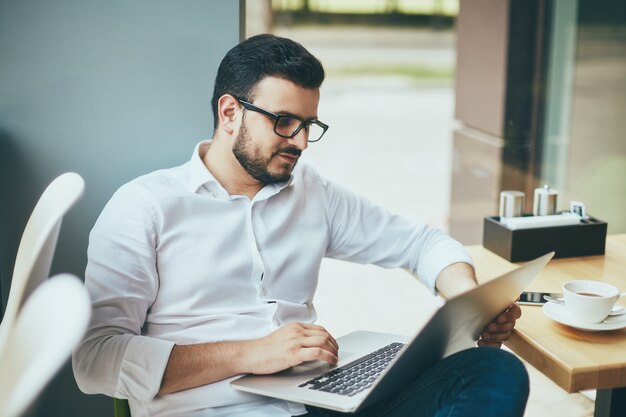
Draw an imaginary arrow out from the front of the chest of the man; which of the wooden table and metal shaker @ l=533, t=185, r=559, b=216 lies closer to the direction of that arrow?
the wooden table

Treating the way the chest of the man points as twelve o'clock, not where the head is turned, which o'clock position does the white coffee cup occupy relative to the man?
The white coffee cup is roughly at 11 o'clock from the man.

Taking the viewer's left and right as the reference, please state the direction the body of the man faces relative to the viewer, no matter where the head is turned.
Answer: facing the viewer and to the right of the viewer

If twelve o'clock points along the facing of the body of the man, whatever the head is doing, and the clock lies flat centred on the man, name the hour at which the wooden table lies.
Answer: The wooden table is roughly at 11 o'clock from the man.

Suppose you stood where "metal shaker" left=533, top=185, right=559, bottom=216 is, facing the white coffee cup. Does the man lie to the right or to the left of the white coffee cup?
right

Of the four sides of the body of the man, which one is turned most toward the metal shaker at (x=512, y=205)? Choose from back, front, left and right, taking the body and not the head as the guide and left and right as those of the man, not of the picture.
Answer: left

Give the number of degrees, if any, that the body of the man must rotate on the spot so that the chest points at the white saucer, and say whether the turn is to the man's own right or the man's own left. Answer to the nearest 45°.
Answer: approximately 45° to the man's own left

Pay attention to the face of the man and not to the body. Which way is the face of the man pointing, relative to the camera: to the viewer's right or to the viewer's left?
to the viewer's right

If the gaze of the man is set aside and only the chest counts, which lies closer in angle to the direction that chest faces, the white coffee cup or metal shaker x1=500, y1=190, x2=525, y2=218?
the white coffee cup

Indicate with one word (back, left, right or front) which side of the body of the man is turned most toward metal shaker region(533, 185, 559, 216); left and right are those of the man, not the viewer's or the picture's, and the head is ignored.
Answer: left
